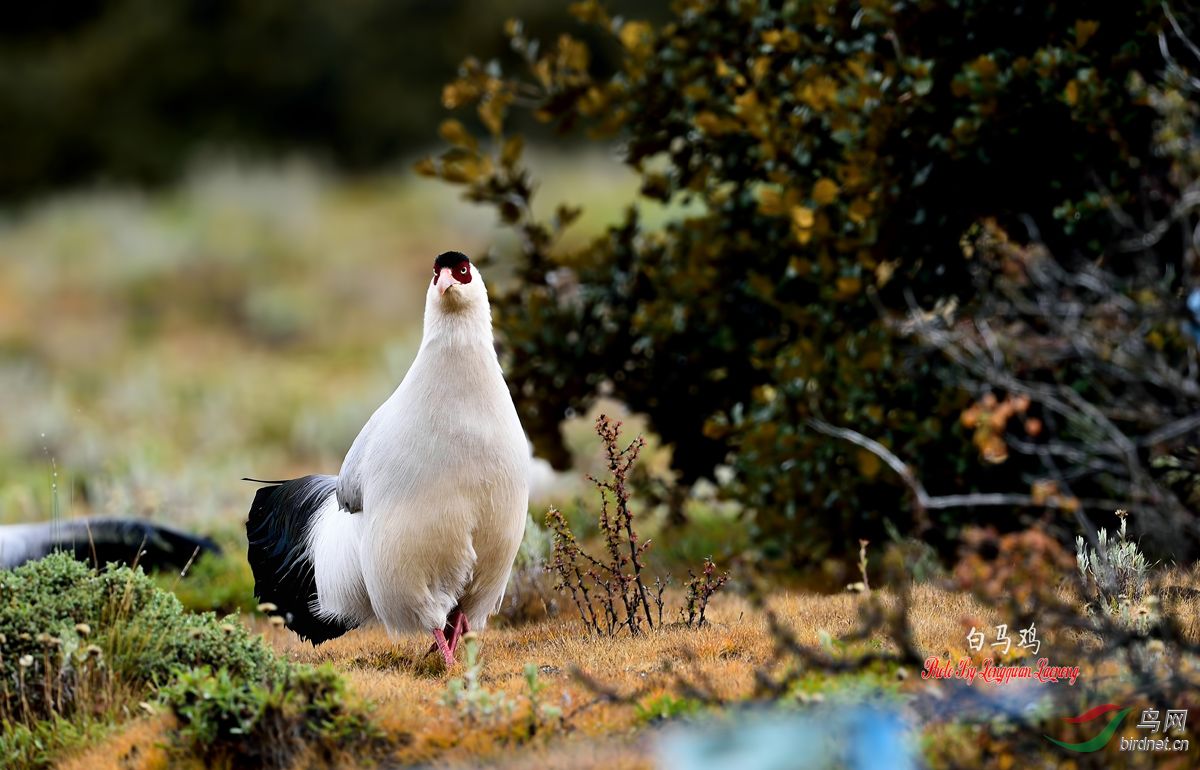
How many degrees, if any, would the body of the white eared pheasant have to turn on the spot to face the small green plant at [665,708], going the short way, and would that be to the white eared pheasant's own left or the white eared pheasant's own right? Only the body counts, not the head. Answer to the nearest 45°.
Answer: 0° — it already faces it

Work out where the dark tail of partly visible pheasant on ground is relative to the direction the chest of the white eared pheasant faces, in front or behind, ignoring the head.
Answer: behind

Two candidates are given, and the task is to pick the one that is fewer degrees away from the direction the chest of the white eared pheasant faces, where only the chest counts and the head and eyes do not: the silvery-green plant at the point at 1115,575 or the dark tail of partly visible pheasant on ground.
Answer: the silvery-green plant

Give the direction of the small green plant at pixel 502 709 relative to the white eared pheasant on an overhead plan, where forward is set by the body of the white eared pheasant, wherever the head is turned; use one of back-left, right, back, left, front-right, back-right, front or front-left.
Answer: front-right

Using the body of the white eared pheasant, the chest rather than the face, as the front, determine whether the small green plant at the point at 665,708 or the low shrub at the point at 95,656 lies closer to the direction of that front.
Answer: the small green plant

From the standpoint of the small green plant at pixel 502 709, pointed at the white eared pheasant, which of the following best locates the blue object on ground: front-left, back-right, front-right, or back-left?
back-right

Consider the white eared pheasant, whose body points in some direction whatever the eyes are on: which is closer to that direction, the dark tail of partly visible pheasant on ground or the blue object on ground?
the blue object on ground

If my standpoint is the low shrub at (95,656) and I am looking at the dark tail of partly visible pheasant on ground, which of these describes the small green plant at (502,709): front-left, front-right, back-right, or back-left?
back-right

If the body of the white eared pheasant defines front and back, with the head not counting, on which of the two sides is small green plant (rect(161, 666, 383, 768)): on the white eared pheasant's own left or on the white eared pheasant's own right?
on the white eared pheasant's own right

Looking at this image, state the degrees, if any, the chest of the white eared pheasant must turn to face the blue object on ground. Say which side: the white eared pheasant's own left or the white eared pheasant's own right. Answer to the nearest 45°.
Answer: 0° — it already faces it

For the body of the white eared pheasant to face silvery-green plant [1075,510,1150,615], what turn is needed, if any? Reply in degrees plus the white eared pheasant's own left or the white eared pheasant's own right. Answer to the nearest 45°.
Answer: approximately 45° to the white eared pheasant's own left

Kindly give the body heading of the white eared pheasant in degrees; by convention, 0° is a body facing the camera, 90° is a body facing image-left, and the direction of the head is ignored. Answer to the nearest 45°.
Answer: approximately 315°

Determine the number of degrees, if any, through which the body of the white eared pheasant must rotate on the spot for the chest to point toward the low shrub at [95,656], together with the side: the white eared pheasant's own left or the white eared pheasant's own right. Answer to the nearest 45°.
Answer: approximately 135° to the white eared pheasant's own right
